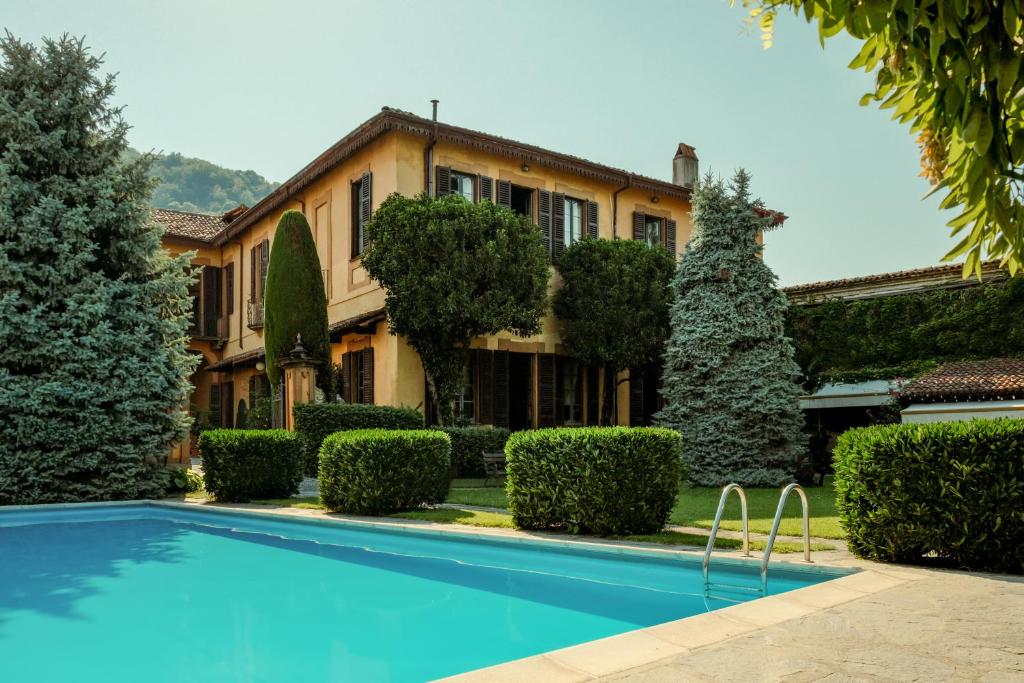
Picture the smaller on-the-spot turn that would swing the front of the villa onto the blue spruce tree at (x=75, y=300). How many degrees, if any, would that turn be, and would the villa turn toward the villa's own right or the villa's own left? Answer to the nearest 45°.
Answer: approximately 90° to the villa's own right

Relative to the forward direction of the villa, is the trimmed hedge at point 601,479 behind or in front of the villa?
in front

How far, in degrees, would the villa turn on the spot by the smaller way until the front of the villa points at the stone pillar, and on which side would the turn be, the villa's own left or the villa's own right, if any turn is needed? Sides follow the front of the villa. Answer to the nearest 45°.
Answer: approximately 90° to the villa's own right

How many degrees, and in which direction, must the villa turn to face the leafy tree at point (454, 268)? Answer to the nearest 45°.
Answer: approximately 45° to its right

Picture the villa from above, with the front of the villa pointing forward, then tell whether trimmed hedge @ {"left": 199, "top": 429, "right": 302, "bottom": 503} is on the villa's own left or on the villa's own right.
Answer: on the villa's own right

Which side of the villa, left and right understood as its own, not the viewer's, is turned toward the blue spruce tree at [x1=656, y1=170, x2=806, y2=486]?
front

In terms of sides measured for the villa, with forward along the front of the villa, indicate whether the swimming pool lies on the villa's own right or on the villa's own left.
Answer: on the villa's own right
